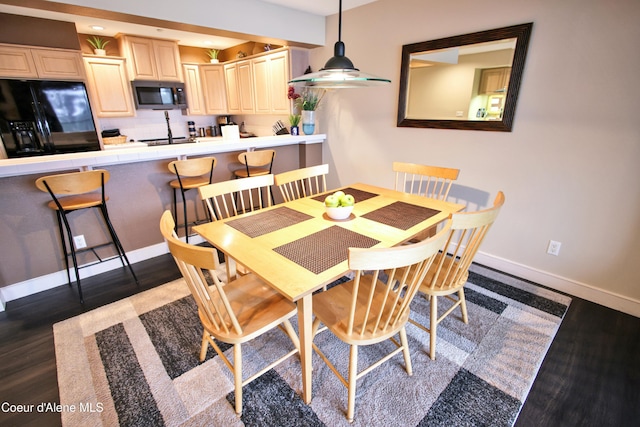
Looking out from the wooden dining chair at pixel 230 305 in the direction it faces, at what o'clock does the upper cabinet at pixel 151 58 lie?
The upper cabinet is roughly at 10 o'clock from the wooden dining chair.

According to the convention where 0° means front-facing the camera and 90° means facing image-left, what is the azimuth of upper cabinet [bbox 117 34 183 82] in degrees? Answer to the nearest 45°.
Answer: approximately 0°

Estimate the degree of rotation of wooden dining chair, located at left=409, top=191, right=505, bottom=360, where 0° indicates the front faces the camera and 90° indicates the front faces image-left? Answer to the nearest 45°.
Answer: approximately 135°

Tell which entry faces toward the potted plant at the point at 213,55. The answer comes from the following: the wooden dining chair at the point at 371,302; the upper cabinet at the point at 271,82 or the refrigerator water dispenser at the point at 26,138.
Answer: the wooden dining chair

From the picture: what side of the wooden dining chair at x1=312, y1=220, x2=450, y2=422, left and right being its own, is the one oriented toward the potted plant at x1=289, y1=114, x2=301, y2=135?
front

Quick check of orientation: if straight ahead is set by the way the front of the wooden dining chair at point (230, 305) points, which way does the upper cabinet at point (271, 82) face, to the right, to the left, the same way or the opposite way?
the opposite way

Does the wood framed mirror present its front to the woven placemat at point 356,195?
yes

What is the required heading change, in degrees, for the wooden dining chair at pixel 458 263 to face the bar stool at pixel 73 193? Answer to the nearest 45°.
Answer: approximately 45° to its left

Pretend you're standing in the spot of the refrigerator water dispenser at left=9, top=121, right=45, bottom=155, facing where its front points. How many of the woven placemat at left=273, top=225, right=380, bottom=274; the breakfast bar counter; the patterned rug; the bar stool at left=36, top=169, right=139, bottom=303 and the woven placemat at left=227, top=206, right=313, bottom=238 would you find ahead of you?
5

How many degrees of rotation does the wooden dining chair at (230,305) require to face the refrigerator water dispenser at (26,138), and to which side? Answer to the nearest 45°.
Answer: approximately 90° to its left

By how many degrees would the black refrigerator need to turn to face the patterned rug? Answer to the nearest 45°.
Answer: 0° — it already faces it

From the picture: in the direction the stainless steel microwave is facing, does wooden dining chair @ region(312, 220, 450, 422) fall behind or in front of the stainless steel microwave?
in front

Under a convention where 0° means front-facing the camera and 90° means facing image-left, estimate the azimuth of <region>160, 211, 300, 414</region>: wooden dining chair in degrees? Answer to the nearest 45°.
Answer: approximately 225°

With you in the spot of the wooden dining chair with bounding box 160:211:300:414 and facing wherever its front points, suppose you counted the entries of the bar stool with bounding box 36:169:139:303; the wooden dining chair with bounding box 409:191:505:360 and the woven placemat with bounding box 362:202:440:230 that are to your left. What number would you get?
1
